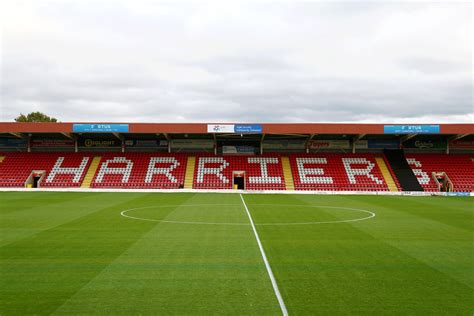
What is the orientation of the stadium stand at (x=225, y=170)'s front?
toward the camera

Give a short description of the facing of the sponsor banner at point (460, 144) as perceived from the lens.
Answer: facing the viewer

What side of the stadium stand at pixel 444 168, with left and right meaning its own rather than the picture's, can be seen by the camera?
front

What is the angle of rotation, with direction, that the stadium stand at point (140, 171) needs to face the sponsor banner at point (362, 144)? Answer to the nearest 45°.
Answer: approximately 90° to its left

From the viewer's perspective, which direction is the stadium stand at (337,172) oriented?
toward the camera

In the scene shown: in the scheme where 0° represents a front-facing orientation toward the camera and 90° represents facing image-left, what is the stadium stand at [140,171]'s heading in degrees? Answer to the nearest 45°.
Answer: approximately 0°
